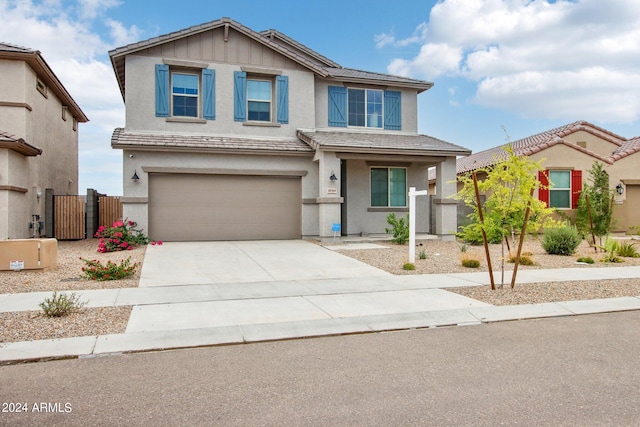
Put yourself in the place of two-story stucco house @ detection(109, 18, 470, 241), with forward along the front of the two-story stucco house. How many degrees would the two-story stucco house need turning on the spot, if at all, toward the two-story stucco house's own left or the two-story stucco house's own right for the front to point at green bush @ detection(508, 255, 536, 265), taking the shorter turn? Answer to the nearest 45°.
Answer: approximately 45° to the two-story stucco house's own left

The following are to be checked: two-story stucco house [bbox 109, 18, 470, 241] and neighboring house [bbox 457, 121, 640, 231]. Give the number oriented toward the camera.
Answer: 2

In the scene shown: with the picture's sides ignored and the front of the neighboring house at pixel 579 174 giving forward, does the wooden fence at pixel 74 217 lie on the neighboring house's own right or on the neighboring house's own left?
on the neighboring house's own right

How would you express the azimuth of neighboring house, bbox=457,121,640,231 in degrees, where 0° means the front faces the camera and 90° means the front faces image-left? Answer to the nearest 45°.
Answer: approximately 0°

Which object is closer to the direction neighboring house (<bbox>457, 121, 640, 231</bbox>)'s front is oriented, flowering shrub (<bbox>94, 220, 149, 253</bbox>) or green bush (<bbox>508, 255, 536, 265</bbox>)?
the green bush

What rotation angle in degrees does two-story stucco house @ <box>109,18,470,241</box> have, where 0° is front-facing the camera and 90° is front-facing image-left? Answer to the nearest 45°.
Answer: approximately 0°

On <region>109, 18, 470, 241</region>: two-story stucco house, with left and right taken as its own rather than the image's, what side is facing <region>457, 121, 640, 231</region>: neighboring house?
left

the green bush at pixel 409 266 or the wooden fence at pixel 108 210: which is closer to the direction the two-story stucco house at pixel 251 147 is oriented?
the green bush

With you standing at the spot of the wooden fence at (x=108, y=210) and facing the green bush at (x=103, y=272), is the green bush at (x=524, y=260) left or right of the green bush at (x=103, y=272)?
left

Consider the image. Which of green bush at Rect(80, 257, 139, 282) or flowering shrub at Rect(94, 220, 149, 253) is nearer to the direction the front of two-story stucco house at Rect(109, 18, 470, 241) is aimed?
the green bush

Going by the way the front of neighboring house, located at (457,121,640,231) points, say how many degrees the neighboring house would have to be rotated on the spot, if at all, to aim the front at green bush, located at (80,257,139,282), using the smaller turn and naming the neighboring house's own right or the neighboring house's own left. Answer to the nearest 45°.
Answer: approximately 45° to the neighboring house's own right

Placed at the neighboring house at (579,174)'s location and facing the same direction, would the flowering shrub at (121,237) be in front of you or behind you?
in front

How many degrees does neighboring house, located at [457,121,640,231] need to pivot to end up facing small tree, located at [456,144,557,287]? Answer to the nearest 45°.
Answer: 0° — it already faces it

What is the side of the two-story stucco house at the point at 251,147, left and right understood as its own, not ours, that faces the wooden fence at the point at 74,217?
right
